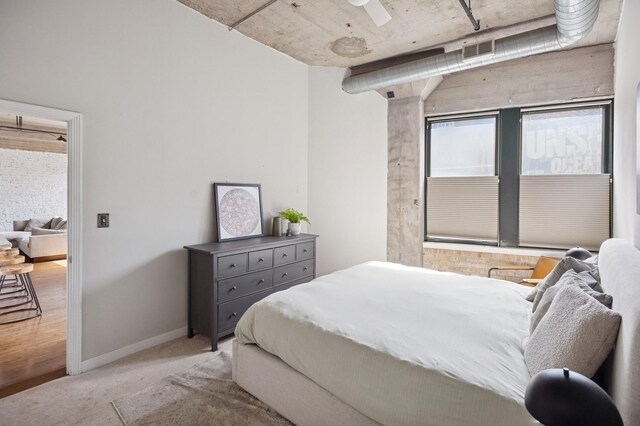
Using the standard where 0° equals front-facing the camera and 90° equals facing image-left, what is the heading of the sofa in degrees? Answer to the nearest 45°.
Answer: approximately 45°

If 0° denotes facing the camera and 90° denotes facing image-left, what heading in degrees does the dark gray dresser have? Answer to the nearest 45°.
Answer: approximately 315°

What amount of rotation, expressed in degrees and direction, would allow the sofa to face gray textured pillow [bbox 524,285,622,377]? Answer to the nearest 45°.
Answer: approximately 45° to its left

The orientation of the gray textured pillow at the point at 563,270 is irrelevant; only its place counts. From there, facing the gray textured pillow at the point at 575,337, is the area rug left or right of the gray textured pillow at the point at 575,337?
right

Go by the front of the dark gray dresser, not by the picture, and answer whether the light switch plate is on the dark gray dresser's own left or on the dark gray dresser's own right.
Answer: on the dark gray dresser's own right

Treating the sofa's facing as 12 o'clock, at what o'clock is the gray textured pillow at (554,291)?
The gray textured pillow is roughly at 10 o'clock from the sofa.
